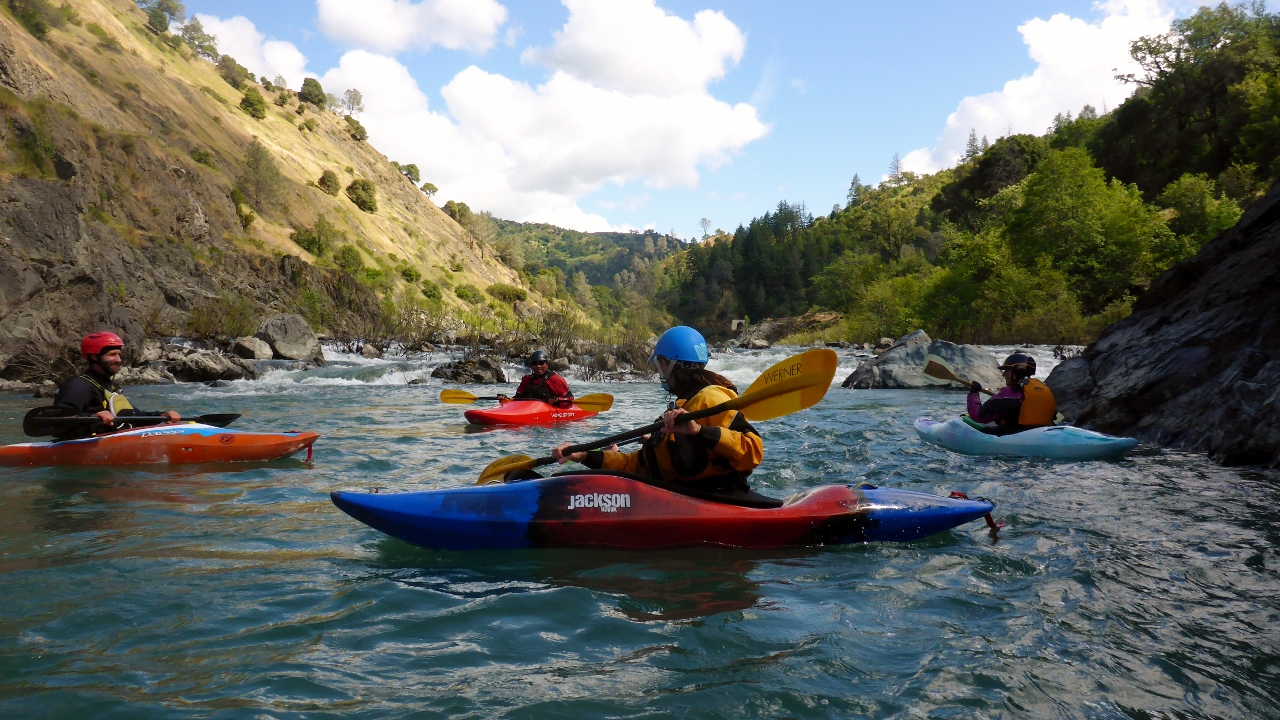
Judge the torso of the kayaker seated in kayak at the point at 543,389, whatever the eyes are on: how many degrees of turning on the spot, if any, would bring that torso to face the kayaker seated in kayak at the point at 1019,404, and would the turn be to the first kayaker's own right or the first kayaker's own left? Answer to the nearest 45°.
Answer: approximately 90° to the first kayaker's own left

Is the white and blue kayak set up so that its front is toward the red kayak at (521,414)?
yes

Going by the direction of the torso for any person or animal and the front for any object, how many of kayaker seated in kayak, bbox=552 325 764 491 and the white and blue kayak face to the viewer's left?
2

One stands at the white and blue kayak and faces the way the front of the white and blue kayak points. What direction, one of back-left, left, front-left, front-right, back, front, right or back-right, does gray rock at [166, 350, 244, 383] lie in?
front

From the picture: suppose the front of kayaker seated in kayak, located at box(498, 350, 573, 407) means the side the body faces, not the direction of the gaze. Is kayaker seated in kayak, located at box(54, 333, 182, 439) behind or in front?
in front

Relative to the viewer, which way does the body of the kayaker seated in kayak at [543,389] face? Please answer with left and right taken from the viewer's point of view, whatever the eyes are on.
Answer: facing the viewer and to the left of the viewer

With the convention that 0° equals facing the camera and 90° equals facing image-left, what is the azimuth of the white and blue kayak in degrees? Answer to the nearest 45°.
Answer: approximately 90°

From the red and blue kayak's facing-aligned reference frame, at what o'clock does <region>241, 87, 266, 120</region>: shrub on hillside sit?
The shrub on hillside is roughly at 2 o'clock from the red and blue kayak.

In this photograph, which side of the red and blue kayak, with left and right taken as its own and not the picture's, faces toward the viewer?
left

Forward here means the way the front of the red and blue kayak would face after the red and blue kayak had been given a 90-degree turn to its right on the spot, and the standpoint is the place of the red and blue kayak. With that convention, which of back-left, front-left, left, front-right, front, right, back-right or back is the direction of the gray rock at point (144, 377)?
front-left

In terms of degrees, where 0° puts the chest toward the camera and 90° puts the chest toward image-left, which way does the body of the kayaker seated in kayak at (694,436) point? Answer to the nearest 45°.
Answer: approximately 90°
